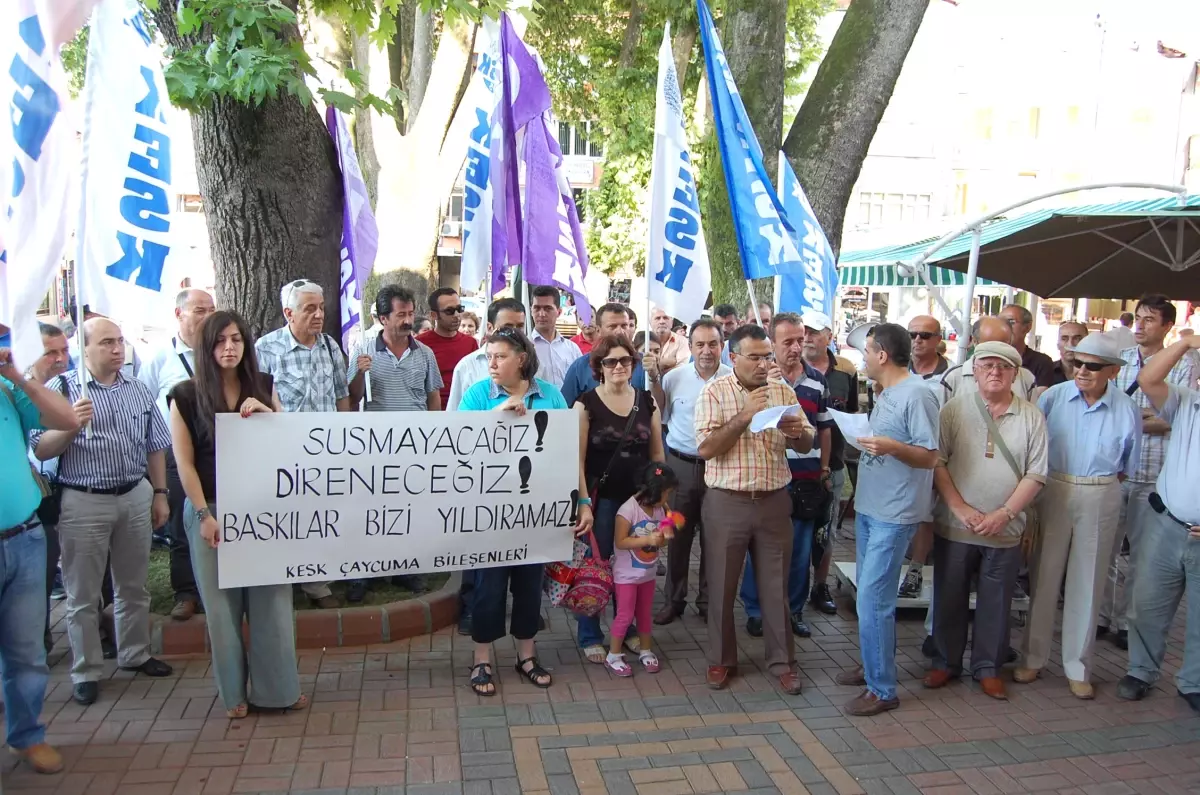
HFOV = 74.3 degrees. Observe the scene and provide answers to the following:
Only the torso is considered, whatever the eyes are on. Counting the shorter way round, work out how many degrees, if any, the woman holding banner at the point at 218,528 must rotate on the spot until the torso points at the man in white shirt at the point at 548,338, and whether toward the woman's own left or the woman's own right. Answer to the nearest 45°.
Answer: approximately 135° to the woman's own left
